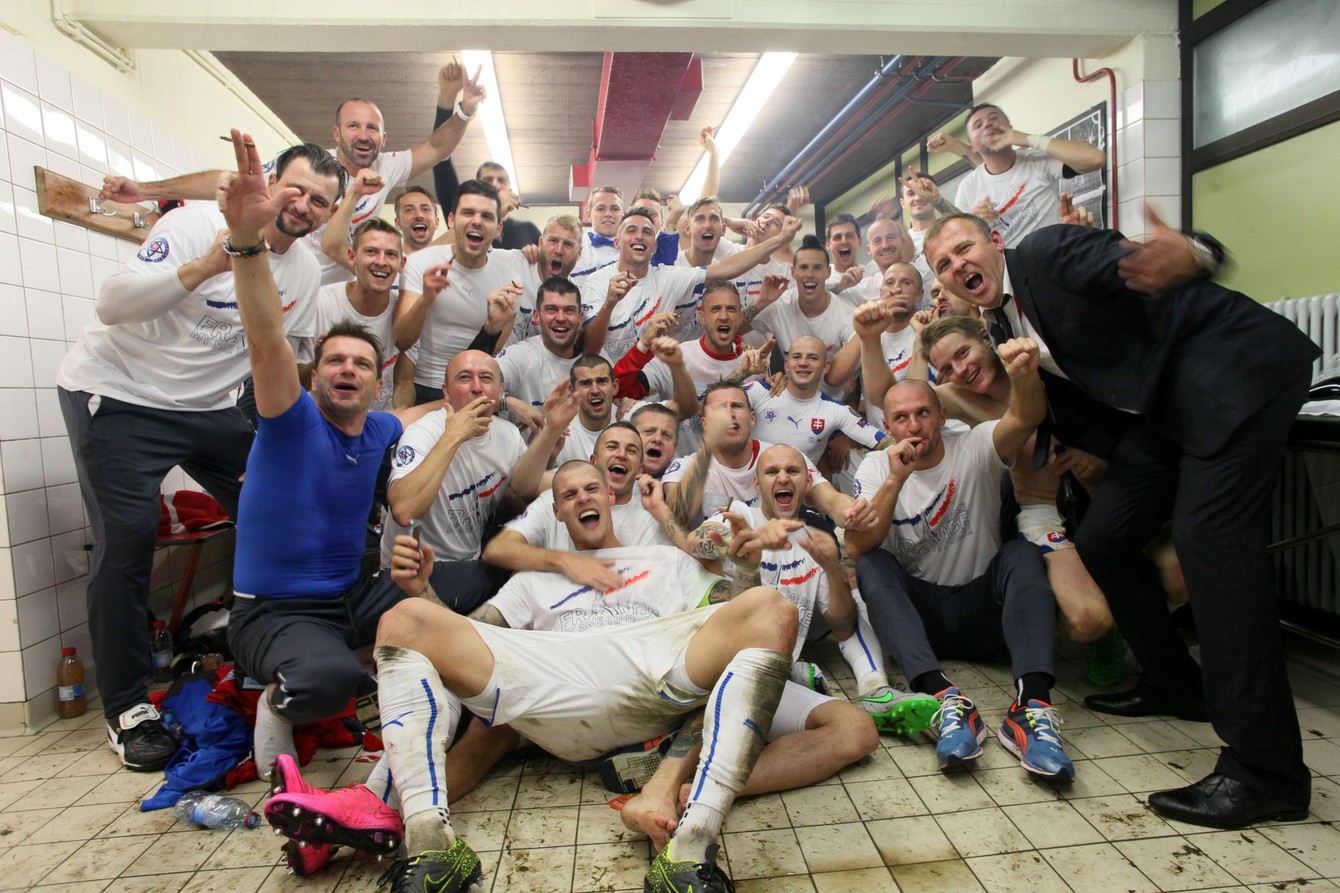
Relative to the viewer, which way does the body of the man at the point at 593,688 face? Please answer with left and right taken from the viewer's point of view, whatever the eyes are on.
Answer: facing the viewer

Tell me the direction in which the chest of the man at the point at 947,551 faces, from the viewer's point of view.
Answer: toward the camera

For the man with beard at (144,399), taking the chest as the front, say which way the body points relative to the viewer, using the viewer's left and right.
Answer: facing the viewer and to the right of the viewer

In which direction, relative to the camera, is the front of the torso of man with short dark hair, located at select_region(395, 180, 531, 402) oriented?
toward the camera

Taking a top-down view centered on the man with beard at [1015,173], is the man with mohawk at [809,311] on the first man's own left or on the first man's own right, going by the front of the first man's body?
on the first man's own right
